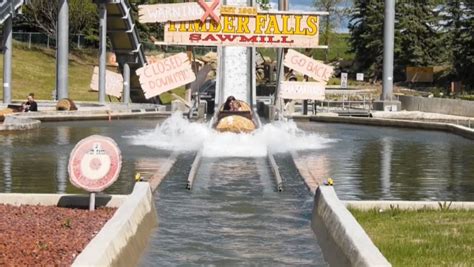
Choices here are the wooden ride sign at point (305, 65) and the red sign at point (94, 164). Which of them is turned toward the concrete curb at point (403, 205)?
the wooden ride sign

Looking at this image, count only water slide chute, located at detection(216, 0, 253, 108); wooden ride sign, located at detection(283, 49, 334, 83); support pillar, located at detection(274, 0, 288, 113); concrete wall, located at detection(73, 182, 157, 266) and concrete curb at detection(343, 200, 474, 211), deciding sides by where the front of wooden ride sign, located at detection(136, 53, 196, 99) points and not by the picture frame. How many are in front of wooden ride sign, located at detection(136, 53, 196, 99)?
2

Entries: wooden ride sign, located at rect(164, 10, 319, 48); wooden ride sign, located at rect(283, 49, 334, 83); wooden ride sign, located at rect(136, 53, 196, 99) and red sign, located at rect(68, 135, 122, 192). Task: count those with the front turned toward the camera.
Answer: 4

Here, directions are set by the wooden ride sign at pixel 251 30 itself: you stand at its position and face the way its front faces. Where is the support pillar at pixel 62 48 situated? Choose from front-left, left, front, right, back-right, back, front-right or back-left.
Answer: back-right

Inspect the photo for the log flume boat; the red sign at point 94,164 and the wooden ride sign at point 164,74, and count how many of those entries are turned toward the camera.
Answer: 3

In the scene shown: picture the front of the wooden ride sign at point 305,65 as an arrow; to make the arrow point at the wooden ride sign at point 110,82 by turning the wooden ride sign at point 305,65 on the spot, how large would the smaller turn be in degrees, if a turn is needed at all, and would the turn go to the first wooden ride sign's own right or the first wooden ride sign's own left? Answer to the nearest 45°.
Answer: approximately 135° to the first wooden ride sign's own right

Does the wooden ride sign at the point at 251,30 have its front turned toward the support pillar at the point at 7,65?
no

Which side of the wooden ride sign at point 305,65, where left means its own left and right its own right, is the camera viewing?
front

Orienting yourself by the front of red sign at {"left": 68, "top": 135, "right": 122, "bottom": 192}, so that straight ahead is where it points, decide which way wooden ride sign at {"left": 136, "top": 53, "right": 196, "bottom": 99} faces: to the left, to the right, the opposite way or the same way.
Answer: the same way

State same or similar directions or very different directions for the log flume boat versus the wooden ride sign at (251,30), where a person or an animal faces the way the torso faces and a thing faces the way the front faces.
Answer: same or similar directions

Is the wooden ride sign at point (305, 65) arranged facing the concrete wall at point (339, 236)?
yes

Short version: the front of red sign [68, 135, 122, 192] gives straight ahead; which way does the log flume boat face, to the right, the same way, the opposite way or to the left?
the same way

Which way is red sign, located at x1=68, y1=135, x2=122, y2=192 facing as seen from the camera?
toward the camera

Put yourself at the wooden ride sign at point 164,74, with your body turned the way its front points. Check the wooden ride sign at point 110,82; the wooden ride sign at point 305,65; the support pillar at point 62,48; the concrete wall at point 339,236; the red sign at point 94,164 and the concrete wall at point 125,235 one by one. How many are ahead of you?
3

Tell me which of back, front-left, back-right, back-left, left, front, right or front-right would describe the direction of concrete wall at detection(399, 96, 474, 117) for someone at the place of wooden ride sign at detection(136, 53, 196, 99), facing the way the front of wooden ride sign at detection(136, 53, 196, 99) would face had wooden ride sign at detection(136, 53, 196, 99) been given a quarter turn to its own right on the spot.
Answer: back-right
